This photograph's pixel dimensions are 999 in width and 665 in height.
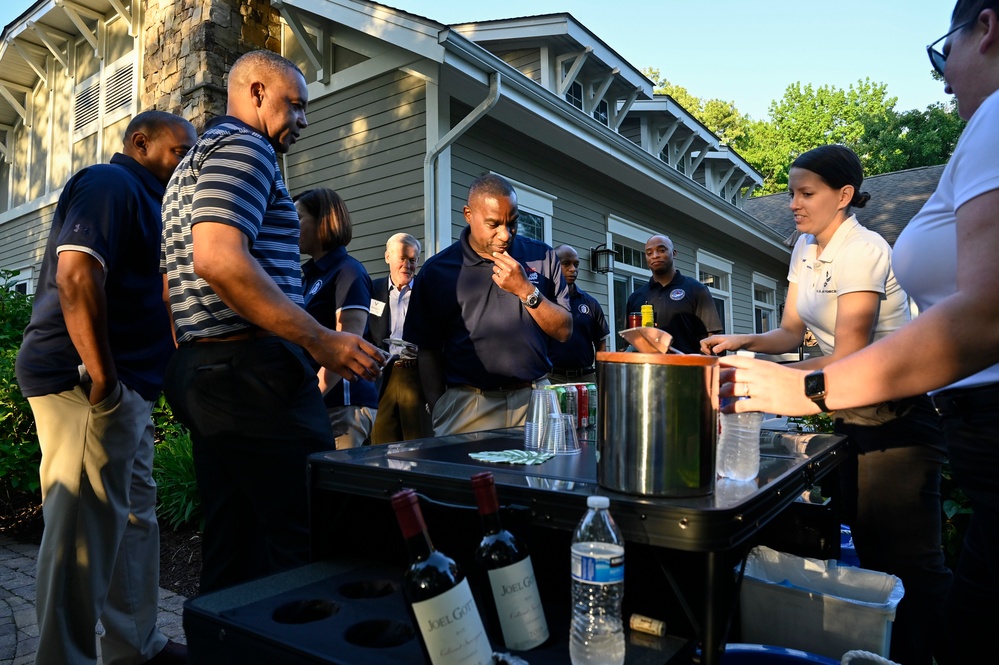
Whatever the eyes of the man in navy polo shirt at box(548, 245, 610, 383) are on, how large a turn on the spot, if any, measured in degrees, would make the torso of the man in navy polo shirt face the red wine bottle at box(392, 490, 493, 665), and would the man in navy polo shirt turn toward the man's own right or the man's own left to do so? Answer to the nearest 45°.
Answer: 0° — they already face it

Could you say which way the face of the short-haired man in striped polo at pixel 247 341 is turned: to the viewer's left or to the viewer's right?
to the viewer's right

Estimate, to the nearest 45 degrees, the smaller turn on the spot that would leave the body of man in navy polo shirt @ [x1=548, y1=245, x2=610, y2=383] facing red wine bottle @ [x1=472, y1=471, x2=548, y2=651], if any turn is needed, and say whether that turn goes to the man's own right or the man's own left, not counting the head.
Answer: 0° — they already face it

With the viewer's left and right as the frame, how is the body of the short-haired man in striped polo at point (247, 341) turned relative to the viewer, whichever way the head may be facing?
facing to the right of the viewer

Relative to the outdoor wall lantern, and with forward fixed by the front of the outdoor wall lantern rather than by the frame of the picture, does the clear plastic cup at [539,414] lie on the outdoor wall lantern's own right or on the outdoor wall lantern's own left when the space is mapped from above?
on the outdoor wall lantern's own right

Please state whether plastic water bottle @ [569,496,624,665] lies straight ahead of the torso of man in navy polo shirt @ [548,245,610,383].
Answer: yes

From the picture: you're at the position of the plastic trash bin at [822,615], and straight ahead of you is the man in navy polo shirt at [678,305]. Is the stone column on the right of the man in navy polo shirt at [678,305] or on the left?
left

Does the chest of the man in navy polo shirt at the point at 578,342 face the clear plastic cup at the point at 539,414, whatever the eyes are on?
yes

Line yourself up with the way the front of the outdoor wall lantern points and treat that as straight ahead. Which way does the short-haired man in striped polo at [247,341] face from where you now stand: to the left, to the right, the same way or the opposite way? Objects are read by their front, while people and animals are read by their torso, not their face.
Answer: to the left

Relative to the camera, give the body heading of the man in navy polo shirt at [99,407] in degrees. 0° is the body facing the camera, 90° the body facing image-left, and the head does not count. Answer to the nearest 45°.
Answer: approximately 270°
